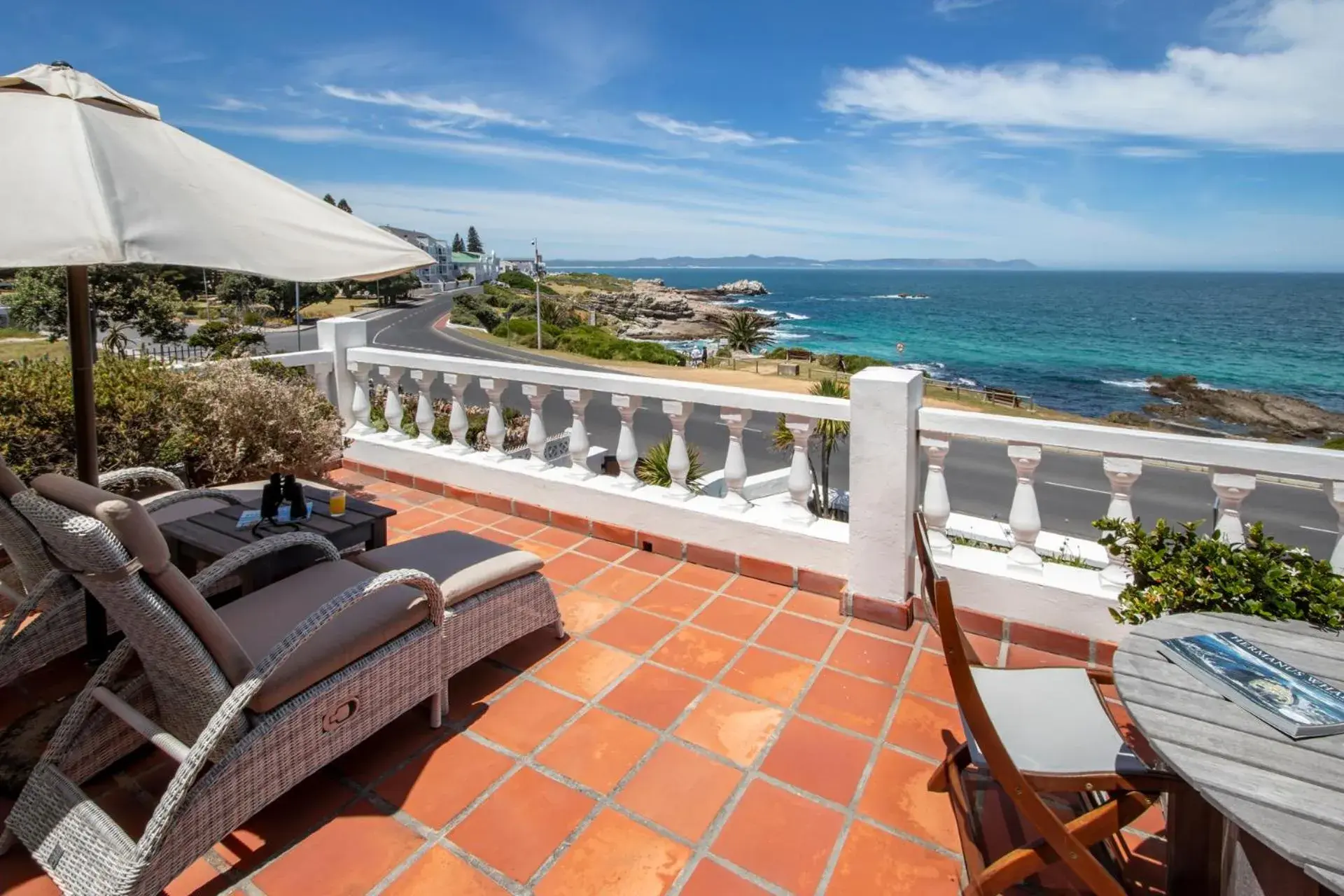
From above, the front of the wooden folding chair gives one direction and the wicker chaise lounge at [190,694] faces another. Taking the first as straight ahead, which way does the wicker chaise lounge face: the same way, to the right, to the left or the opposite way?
to the left

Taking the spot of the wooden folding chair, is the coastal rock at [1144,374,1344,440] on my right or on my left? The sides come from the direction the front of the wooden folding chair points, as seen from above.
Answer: on my left

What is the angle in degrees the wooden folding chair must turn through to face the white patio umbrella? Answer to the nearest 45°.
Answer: approximately 180°

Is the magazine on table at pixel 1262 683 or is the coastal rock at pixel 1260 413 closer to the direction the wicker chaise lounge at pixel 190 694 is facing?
the coastal rock

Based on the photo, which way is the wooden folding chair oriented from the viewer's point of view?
to the viewer's right

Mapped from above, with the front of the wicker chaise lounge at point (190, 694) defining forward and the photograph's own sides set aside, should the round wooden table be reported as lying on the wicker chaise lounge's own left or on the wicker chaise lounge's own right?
on the wicker chaise lounge's own right

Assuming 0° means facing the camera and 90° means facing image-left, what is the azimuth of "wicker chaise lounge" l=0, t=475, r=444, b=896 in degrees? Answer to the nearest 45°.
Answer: approximately 225°

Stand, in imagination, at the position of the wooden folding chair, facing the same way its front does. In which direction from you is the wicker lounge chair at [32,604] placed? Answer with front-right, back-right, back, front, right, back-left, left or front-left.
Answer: back

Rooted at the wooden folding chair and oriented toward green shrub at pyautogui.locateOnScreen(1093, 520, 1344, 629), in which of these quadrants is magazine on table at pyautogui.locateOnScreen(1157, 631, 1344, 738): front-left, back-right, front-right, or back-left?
front-right

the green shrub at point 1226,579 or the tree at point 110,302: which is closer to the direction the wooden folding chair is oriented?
the green shrub

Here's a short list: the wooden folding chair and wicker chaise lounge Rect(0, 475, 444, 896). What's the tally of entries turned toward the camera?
0
